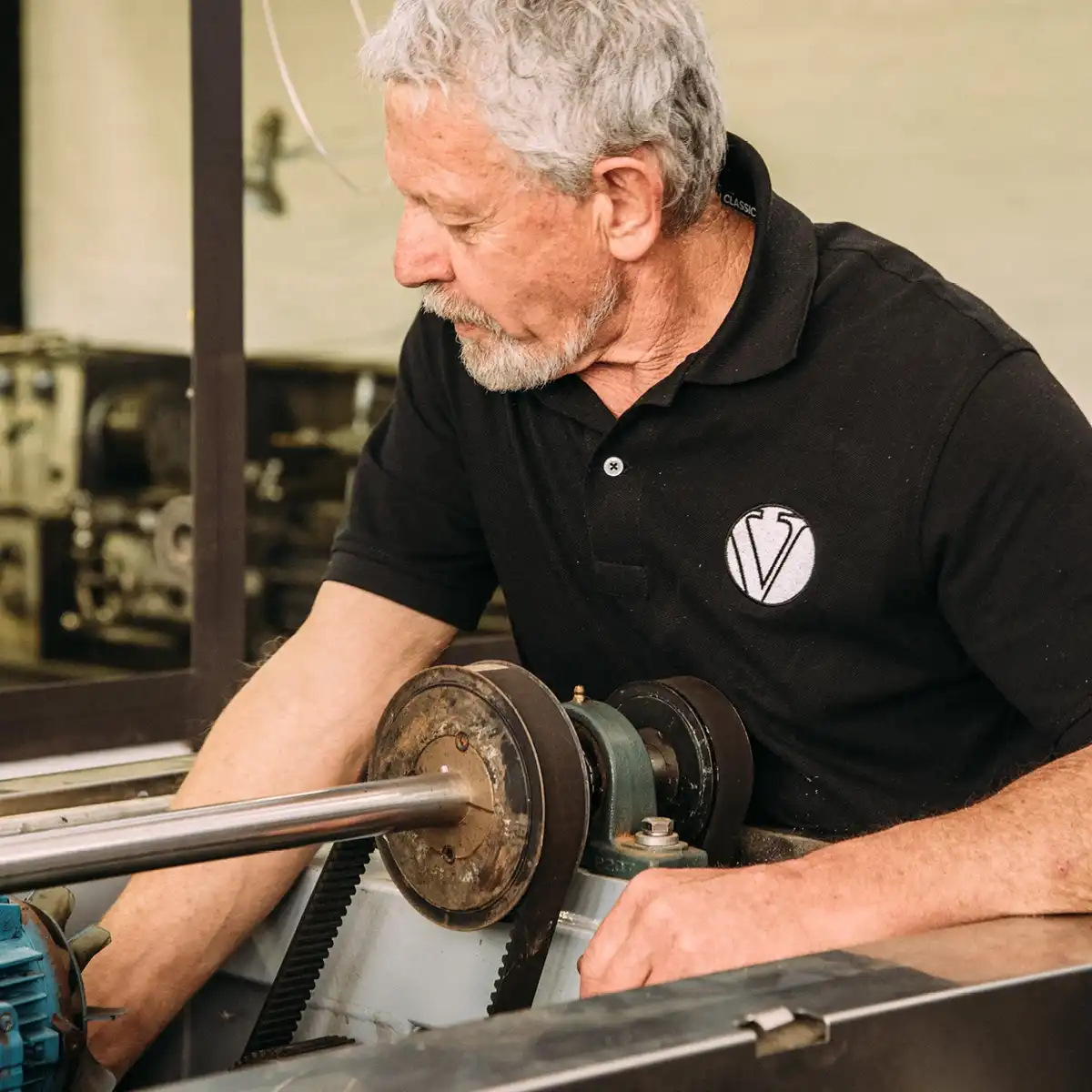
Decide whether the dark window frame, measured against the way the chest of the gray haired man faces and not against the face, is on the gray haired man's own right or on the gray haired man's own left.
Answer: on the gray haired man's own right

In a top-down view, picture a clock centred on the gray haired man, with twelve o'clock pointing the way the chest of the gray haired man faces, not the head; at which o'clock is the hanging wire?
The hanging wire is roughly at 4 o'clock from the gray haired man.

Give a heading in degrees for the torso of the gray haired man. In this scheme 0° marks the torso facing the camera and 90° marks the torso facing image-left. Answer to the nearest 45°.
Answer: approximately 45°

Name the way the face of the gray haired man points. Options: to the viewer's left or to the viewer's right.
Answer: to the viewer's left
